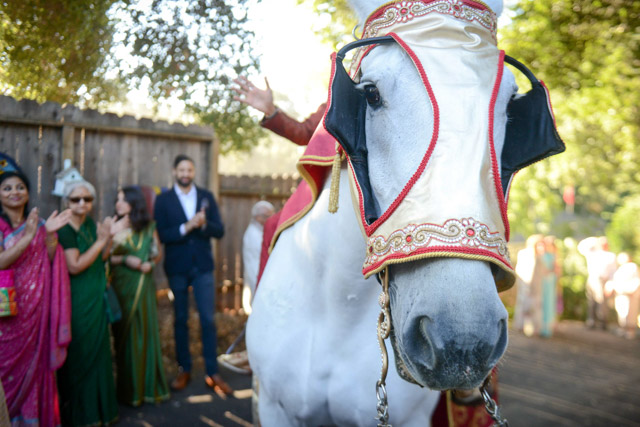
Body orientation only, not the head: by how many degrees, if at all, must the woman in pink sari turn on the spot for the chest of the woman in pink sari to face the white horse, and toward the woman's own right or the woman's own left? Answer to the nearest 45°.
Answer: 0° — they already face it

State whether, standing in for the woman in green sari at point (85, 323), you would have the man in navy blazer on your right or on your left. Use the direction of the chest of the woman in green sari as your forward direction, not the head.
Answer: on your left

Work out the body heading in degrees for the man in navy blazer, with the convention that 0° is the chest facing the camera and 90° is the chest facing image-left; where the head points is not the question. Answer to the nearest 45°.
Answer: approximately 0°

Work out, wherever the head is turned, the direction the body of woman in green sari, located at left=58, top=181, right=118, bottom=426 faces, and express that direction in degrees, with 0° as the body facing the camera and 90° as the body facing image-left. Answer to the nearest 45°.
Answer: approximately 315°

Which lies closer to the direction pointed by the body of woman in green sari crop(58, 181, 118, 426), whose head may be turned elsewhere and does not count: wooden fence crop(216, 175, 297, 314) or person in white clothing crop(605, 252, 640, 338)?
the person in white clothing

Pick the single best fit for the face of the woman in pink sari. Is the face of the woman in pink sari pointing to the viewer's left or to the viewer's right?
to the viewer's right

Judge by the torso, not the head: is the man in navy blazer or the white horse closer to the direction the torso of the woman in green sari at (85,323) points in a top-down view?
the white horse

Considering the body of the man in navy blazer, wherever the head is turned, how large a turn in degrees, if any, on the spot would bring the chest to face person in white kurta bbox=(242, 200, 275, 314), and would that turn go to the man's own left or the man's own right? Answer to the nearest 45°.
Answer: approximately 135° to the man's own left

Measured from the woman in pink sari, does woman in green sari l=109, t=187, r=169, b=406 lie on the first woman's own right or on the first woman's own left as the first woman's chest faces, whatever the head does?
on the first woman's own left
